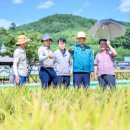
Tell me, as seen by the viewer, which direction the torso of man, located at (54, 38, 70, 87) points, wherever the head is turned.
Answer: toward the camera

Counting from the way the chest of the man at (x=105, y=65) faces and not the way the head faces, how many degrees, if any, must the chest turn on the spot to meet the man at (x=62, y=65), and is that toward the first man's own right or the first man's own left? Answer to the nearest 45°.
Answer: approximately 90° to the first man's own right

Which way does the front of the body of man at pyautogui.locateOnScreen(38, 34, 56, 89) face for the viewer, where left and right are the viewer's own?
facing the viewer and to the right of the viewer

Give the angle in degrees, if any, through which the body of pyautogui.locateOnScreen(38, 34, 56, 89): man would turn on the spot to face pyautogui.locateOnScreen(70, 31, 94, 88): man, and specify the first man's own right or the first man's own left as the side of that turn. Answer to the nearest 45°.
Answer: approximately 45° to the first man's own left

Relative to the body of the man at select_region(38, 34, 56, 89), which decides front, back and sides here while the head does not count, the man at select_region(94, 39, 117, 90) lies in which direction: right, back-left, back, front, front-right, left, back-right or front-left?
front-left

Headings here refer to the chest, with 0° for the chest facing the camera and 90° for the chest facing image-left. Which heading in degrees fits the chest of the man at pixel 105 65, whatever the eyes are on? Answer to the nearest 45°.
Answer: approximately 0°

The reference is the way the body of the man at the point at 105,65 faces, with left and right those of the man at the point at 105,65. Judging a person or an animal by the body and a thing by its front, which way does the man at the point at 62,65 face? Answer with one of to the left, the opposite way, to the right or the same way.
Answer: the same way

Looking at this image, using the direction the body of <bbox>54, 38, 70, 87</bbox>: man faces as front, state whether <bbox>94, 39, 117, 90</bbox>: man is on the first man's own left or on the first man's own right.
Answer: on the first man's own left

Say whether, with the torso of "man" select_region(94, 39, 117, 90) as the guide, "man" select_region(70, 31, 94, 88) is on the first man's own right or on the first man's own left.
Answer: on the first man's own right

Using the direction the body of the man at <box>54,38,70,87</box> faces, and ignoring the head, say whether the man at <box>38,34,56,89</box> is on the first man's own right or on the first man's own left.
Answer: on the first man's own right

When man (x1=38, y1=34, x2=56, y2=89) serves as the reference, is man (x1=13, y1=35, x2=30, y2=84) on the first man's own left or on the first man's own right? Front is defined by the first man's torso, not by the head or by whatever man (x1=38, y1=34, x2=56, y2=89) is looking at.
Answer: on the first man's own right

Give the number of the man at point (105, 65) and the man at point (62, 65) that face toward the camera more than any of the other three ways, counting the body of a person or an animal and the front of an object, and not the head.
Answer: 2
